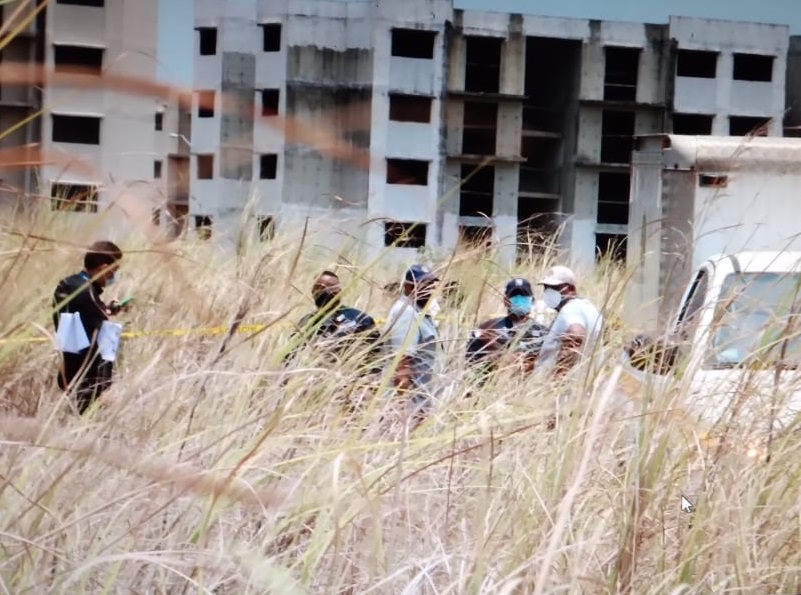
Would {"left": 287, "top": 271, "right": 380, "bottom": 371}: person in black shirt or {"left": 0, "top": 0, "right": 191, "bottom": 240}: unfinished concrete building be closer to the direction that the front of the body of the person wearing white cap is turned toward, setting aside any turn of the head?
the person in black shirt

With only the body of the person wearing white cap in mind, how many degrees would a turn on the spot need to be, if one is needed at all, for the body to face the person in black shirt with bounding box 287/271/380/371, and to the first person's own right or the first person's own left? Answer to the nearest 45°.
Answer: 0° — they already face them

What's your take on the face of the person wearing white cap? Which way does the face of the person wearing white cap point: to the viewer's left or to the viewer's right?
to the viewer's left

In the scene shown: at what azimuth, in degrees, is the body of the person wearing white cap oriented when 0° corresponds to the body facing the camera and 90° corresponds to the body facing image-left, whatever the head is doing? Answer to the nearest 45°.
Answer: approximately 90°

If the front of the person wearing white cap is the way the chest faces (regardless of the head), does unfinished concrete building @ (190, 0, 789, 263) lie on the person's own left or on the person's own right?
on the person's own right
